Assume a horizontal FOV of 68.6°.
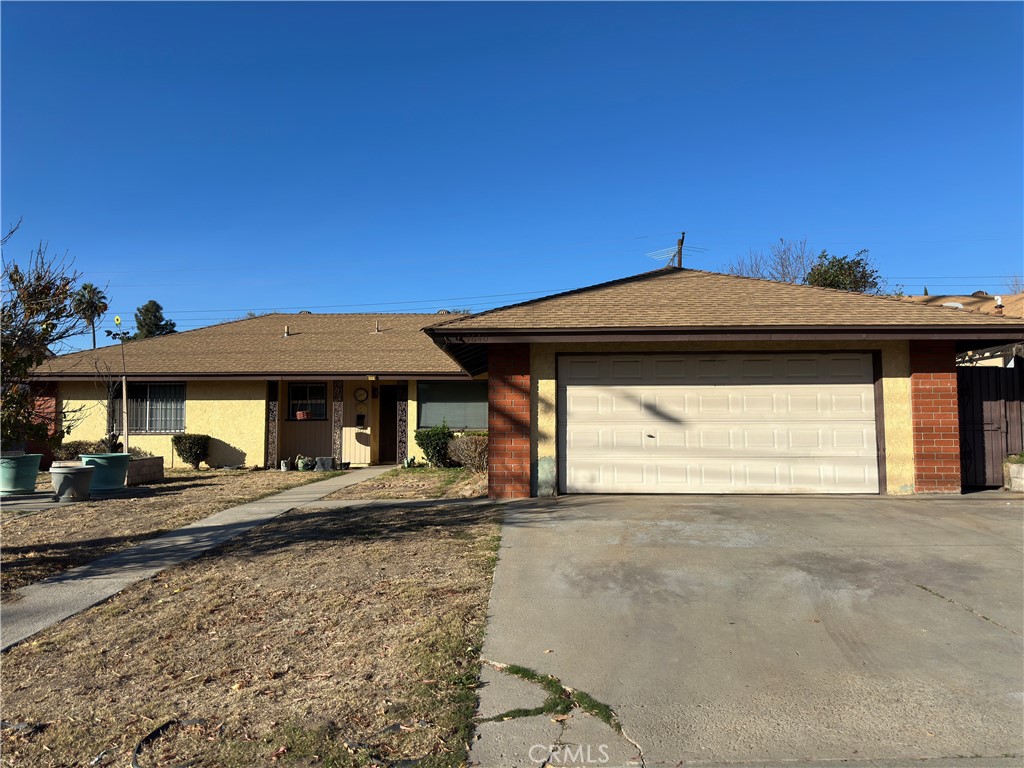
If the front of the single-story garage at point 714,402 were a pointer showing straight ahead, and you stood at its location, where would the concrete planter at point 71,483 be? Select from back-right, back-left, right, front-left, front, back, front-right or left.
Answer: right

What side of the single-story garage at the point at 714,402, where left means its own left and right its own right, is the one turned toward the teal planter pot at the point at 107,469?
right

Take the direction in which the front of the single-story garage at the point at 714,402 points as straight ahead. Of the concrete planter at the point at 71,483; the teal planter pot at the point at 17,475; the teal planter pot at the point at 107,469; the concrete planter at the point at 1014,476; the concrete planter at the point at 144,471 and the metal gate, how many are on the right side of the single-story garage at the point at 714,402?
4

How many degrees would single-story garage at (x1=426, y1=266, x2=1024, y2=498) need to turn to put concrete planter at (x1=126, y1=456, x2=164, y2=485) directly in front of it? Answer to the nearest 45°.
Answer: approximately 90° to its right

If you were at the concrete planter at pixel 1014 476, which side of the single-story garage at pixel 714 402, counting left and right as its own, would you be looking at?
left

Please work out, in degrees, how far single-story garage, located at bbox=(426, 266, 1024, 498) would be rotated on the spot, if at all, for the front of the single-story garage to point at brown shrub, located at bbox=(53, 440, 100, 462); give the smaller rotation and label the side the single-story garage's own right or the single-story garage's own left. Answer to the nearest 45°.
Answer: approximately 90° to the single-story garage's own right

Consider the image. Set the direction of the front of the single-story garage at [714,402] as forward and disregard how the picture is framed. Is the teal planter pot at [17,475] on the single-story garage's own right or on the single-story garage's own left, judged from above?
on the single-story garage's own right

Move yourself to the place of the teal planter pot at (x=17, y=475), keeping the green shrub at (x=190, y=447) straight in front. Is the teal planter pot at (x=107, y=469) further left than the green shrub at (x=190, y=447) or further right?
right

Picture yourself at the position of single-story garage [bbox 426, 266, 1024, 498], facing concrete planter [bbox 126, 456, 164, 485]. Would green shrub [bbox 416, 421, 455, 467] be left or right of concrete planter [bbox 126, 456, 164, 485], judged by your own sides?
right

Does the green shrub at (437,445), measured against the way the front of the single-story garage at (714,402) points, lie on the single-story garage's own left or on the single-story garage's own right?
on the single-story garage's own right

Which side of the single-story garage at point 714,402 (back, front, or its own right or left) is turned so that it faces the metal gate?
left

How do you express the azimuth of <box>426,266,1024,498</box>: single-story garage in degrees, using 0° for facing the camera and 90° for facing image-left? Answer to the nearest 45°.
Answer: approximately 0°

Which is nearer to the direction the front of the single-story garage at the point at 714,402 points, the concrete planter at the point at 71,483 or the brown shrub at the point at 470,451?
the concrete planter

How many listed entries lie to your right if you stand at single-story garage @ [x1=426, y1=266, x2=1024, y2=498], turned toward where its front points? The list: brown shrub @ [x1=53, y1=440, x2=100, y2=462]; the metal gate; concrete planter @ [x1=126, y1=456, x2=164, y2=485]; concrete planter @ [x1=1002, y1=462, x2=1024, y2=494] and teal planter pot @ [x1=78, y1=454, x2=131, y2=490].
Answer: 3

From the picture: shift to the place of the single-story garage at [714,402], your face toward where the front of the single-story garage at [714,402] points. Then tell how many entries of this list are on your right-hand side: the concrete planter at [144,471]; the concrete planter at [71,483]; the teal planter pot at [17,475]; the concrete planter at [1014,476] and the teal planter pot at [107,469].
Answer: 4
